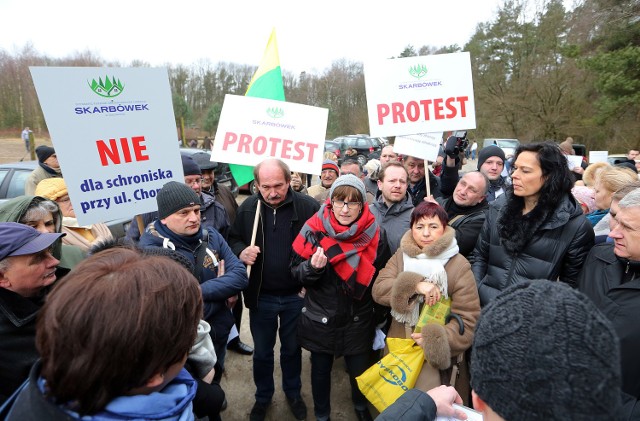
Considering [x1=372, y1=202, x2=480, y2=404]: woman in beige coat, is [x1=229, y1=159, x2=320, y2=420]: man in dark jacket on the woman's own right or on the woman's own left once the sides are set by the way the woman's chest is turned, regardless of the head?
on the woman's own right

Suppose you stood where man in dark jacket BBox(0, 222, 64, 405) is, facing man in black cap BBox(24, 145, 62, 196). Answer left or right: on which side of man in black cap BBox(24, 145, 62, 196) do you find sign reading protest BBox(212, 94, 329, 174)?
right

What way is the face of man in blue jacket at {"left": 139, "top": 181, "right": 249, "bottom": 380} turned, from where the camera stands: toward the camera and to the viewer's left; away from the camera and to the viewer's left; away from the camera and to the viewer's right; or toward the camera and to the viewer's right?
toward the camera and to the viewer's right

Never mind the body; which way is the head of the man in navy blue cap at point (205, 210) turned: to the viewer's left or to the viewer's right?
to the viewer's right

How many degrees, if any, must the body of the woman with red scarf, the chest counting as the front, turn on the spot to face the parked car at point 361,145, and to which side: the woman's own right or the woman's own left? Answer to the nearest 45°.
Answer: approximately 180°

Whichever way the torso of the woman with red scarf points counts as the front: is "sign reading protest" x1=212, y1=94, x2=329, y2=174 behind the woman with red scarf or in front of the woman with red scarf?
behind

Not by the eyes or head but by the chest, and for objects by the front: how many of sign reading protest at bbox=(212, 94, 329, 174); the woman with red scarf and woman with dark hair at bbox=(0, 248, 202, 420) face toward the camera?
2

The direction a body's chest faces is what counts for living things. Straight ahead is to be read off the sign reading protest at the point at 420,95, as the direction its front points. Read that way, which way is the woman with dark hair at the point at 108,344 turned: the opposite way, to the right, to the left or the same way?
the opposite way

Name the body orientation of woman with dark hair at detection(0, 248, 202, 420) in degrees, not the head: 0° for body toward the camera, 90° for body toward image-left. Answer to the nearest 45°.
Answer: approximately 225°

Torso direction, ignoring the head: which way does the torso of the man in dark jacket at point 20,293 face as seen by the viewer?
to the viewer's right

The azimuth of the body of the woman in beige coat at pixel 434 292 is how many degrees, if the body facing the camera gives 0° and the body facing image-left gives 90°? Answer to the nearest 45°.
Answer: approximately 0°
